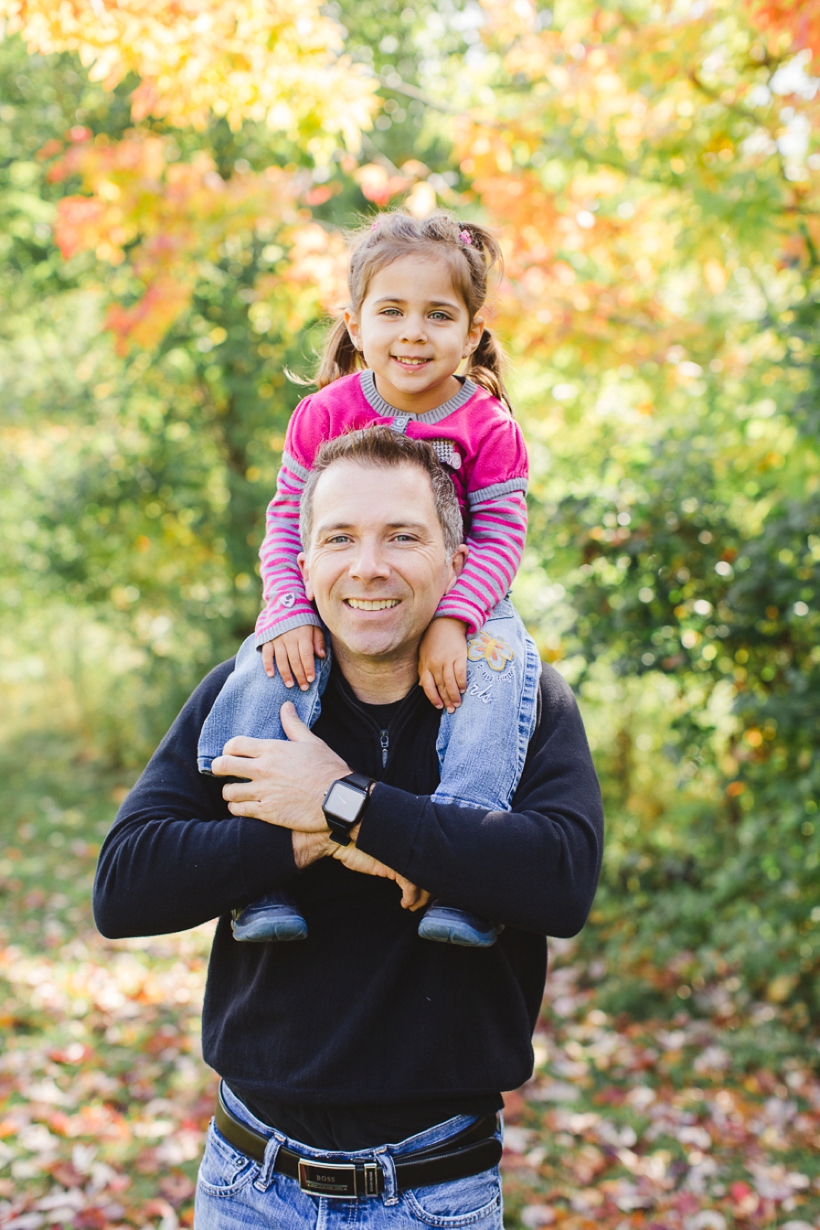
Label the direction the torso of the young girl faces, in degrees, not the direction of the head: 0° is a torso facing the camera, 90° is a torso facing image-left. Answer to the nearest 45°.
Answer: approximately 0°

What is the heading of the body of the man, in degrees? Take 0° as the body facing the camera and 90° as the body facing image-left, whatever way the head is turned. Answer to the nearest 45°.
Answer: approximately 0°
